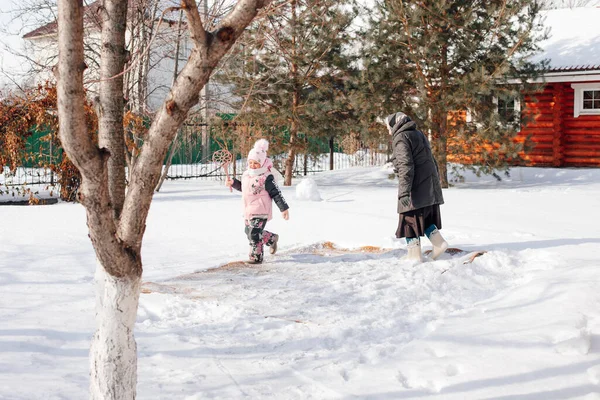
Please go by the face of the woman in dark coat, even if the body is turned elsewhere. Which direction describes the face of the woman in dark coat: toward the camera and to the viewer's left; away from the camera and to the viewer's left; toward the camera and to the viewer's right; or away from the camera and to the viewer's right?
away from the camera and to the viewer's left

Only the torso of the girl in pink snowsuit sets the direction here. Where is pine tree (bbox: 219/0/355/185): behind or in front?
behind

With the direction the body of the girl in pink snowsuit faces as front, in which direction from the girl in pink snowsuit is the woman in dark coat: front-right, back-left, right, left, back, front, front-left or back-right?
back-left

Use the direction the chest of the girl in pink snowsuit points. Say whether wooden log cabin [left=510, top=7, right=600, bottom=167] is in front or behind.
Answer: behind

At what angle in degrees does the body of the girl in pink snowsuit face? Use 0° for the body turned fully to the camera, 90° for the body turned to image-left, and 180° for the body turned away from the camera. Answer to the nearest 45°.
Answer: approximately 45°
